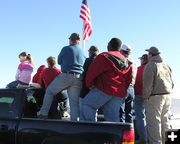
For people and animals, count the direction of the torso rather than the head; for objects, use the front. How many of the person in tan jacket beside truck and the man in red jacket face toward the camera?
0

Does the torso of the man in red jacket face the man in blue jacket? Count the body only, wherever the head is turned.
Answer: no

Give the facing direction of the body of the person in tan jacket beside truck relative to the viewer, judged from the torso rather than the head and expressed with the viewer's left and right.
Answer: facing away from the viewer and to the left of the viewer

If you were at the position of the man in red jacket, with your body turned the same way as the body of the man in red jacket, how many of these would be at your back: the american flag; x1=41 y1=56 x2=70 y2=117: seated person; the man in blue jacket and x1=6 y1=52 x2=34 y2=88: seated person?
0

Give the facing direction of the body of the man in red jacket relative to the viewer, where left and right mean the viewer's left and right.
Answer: facing away from the viewer and to the left of the viewer

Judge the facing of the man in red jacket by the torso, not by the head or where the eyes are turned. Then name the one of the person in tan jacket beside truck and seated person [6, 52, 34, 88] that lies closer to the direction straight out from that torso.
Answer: the seated person

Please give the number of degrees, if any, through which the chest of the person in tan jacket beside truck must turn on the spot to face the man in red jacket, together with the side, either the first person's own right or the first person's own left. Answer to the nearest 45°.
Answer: approximately 90° to the first person's own left
